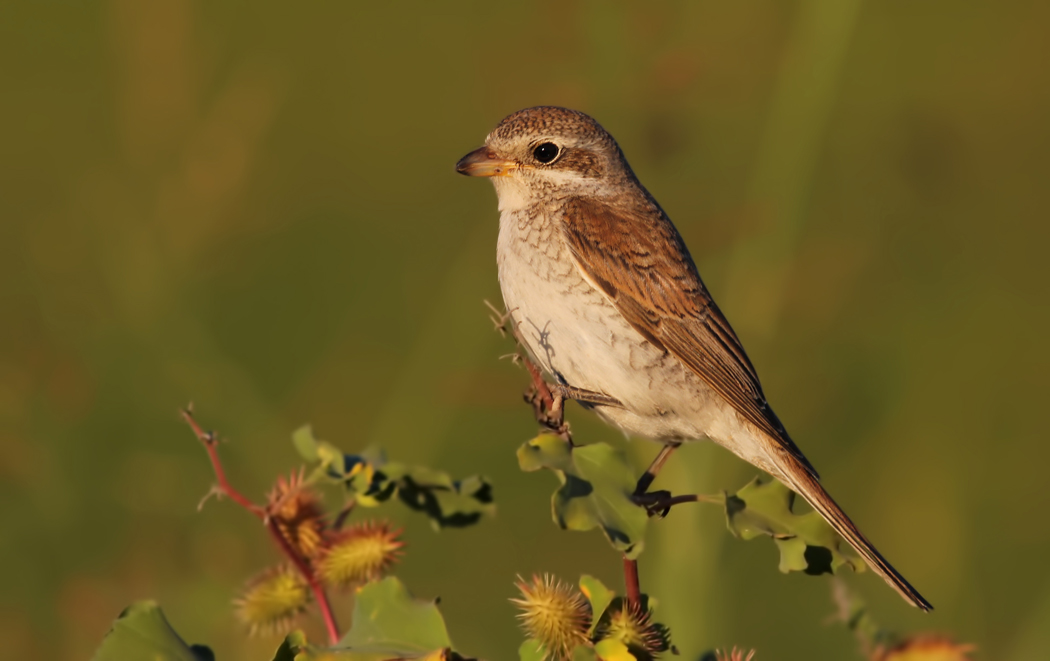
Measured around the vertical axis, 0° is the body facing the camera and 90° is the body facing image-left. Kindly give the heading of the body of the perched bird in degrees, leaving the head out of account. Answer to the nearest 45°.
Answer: approximately 90°
